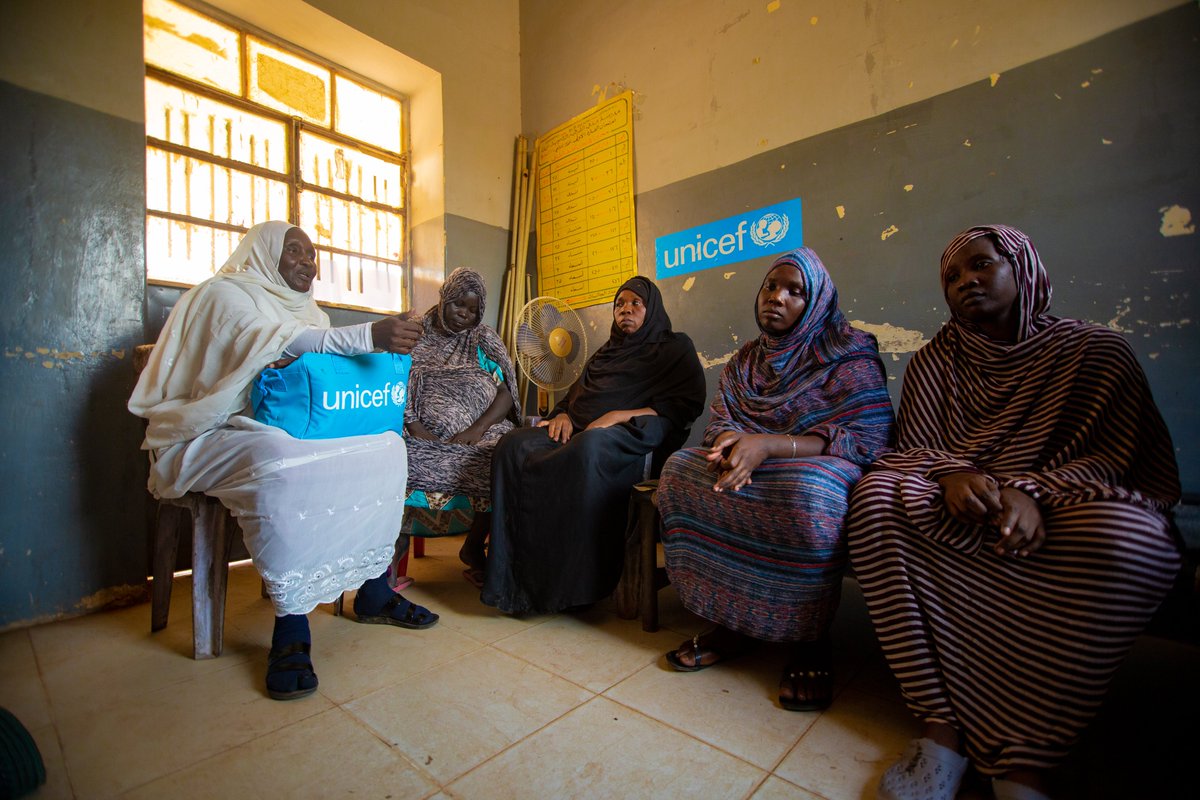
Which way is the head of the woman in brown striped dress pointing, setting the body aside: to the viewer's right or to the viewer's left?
to the viewer's left

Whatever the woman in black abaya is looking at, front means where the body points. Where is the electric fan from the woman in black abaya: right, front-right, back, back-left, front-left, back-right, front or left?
back-right

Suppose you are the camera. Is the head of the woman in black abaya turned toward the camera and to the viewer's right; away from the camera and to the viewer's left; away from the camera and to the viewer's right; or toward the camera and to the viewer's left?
toward the camera and to the viewer's left

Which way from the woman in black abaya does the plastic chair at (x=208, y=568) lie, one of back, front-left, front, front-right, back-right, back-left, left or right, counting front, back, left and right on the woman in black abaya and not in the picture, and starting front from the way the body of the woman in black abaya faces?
front-right

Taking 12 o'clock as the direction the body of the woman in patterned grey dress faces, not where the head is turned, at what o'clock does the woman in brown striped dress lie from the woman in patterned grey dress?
The woman in brown striped dress is roughly at 11 o'clock from the woman in patterned grey dress.

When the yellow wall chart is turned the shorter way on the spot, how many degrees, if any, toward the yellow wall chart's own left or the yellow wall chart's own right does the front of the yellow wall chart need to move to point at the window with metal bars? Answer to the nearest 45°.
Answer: approximately 45° to the yellow wall chart's own right

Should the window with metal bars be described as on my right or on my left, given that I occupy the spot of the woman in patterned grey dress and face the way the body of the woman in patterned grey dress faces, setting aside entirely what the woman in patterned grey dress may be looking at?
on my right

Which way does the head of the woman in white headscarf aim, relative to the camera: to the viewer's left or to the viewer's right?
to the viewer's right

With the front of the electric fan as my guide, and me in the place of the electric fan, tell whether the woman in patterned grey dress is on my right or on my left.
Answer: on my right
